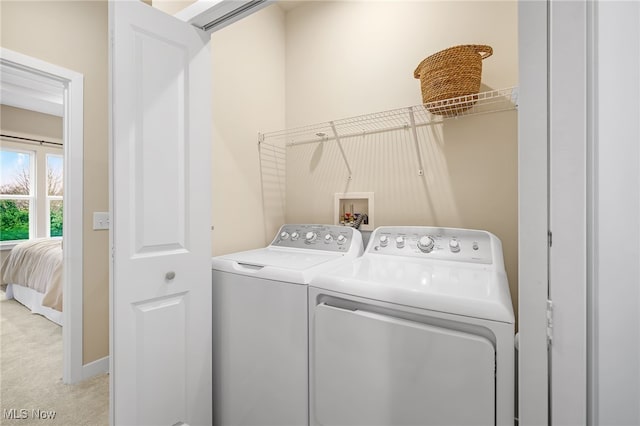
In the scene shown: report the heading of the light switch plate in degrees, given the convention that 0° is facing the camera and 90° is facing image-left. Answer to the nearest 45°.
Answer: approximately 0°

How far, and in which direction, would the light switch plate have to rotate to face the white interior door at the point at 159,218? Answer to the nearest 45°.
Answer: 0° — it already faces it

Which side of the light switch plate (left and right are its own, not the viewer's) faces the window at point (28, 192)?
back

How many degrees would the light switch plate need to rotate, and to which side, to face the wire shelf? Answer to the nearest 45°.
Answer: approximately 45° to its left

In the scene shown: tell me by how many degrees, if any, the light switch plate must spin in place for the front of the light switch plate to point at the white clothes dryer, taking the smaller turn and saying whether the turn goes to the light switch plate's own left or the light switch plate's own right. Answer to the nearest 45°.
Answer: approximately 45° to the light switch plate's own left

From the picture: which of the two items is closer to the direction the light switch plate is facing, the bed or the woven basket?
the woven basket

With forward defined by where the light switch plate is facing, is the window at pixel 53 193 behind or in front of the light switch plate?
behind

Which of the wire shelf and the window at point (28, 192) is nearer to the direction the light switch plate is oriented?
the wire shelf
